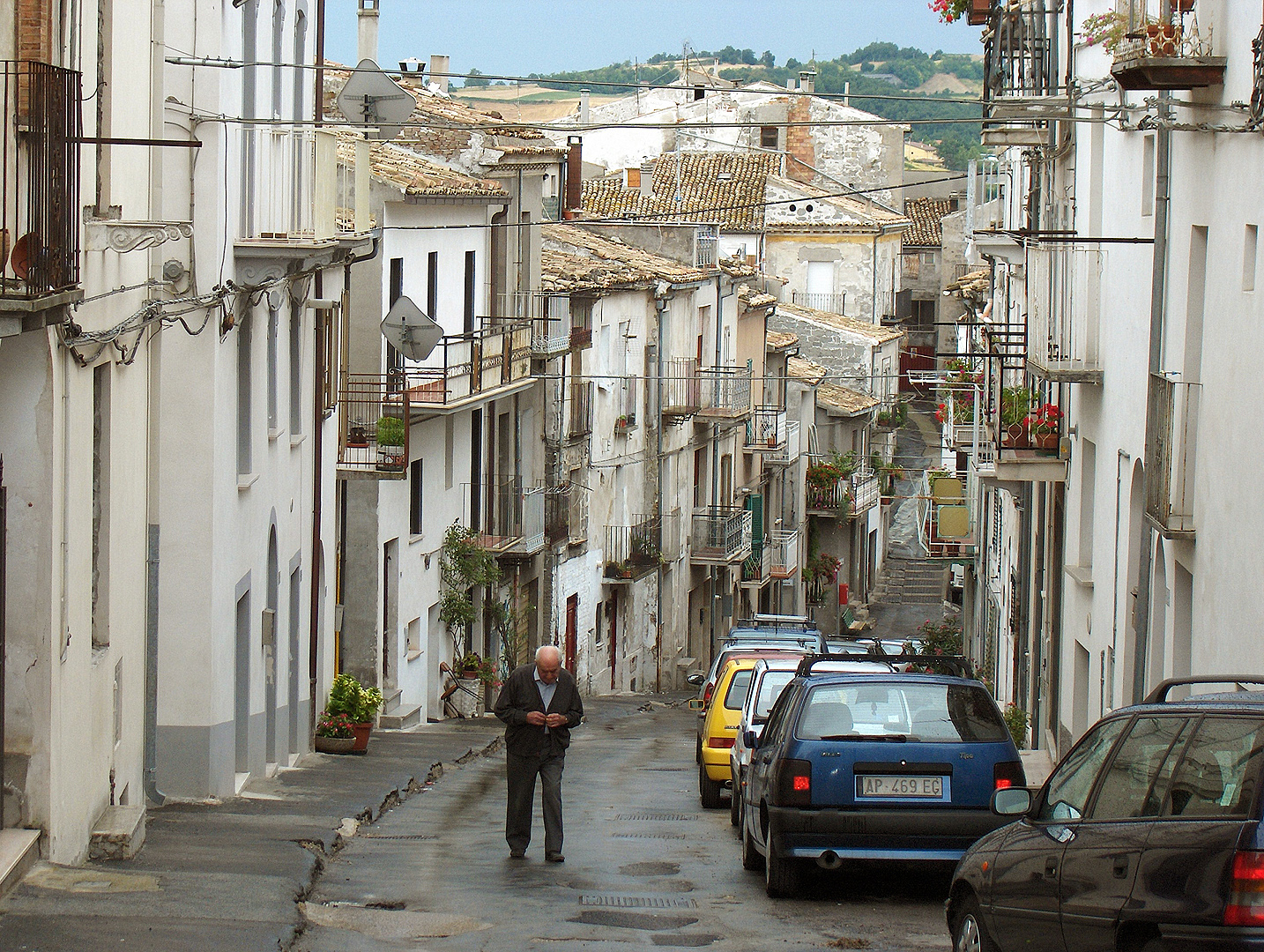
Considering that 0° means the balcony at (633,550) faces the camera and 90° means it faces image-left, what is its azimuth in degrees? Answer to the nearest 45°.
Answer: approximately 315°

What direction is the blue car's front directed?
away from the camera

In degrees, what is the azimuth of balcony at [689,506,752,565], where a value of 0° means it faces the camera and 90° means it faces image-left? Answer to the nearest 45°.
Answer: approximately 315°

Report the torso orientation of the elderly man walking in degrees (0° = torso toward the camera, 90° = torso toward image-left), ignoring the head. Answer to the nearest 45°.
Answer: approximately 0°

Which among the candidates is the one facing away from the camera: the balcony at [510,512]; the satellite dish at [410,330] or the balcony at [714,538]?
the satellite dish

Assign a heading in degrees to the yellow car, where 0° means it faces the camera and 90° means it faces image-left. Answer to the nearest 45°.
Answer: approximately 180°

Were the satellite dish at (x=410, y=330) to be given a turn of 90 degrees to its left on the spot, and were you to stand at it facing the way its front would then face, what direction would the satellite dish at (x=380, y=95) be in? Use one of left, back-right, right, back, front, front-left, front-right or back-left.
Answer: left

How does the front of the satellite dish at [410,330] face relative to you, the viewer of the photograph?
facing away from the viewer

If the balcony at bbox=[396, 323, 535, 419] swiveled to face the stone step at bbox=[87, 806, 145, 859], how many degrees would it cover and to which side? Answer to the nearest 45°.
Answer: approximately 45° to its right
